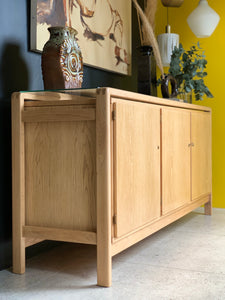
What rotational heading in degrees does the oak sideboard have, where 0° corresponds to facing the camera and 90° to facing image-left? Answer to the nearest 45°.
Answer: approximately 315°

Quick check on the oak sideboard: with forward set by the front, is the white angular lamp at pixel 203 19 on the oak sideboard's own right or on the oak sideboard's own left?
on the oak sideboard's own left
